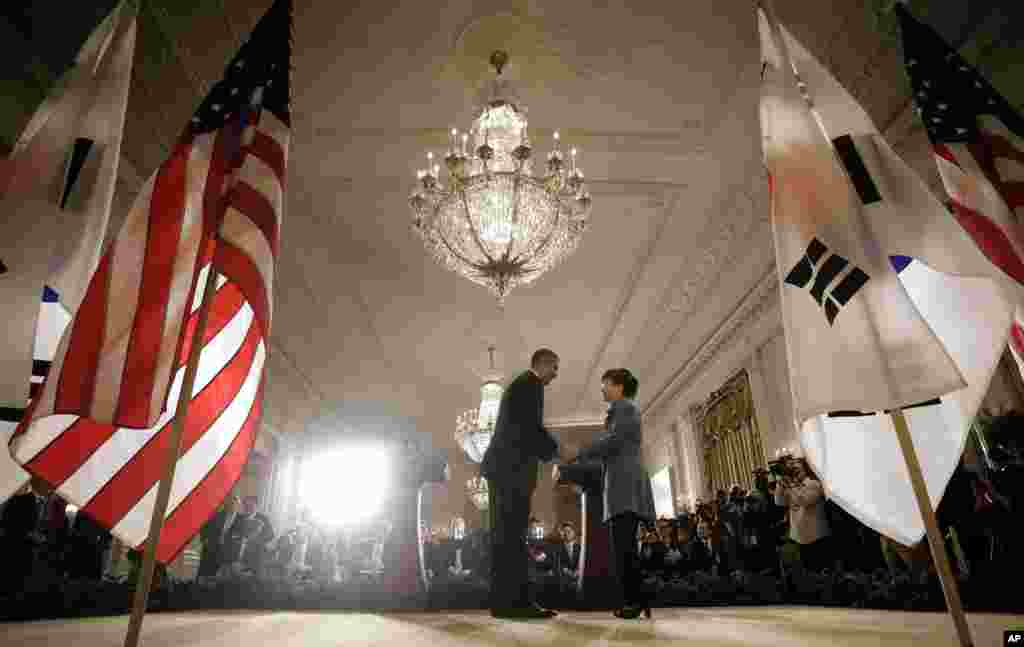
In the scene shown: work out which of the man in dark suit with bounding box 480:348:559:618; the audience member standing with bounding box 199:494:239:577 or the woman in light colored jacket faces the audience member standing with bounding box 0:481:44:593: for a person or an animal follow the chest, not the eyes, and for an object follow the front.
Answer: the woman in light colored jacket

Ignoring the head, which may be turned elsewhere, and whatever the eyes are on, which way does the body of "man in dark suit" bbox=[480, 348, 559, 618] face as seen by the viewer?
to the viewer's right

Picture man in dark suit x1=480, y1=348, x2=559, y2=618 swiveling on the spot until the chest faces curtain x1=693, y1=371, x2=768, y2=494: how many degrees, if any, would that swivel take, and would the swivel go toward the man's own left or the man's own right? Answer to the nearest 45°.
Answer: approximately 45° to the man's own left

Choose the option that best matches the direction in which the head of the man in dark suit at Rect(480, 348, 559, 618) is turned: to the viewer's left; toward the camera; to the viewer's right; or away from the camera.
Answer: to the viewer's right

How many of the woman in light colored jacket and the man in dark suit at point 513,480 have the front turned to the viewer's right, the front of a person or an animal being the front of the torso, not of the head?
1

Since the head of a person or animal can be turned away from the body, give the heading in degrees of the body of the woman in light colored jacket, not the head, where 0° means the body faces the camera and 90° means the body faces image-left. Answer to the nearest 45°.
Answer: approximately 90°

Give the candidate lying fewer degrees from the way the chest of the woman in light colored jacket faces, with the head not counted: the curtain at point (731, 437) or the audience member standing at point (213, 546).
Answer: the audience member standing

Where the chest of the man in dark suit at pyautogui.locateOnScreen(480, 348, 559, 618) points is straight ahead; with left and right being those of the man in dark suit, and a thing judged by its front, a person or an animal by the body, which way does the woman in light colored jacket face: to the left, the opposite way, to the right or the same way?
the opposite way

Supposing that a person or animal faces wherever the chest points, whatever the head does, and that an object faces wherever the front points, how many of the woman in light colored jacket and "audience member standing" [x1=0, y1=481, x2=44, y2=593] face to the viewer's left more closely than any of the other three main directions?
1

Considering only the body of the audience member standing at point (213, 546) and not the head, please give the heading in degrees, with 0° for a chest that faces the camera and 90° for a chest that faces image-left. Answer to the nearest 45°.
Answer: approximately 315°

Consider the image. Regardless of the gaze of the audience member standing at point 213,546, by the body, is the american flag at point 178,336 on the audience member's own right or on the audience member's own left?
on the audience member's own right

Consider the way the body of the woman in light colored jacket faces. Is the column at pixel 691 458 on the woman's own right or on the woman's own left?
on the woman's own right
